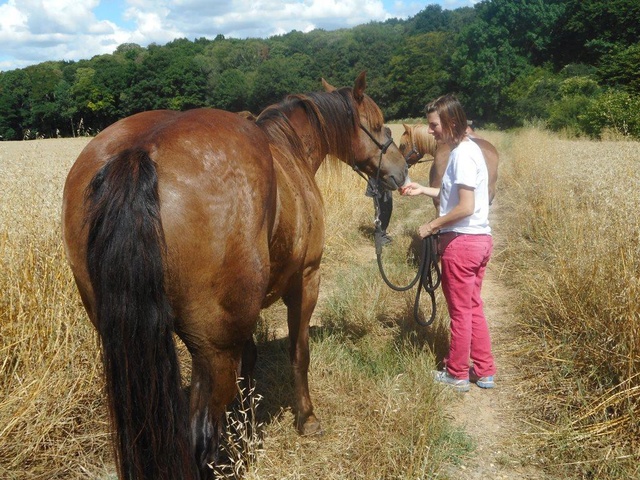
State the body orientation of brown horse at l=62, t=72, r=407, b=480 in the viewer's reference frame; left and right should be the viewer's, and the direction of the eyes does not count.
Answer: facing away from the viewer and to the right of the viewer

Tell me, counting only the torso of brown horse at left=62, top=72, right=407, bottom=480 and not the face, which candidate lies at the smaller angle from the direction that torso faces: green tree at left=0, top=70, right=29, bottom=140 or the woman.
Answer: the woman

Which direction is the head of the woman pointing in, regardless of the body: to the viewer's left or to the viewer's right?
to the viewer's left

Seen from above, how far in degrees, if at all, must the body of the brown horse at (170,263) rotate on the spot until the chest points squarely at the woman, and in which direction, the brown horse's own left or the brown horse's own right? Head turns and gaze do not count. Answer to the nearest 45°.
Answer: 0° — it already faces them

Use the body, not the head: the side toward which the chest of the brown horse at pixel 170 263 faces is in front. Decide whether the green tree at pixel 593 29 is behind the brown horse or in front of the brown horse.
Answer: in front

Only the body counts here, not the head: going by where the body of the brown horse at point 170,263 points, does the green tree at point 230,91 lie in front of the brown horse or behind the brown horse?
in front

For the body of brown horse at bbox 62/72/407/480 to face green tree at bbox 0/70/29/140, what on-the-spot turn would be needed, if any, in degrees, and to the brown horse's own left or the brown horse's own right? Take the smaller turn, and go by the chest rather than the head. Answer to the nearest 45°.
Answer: approximately 45° to the brown horse's own left
